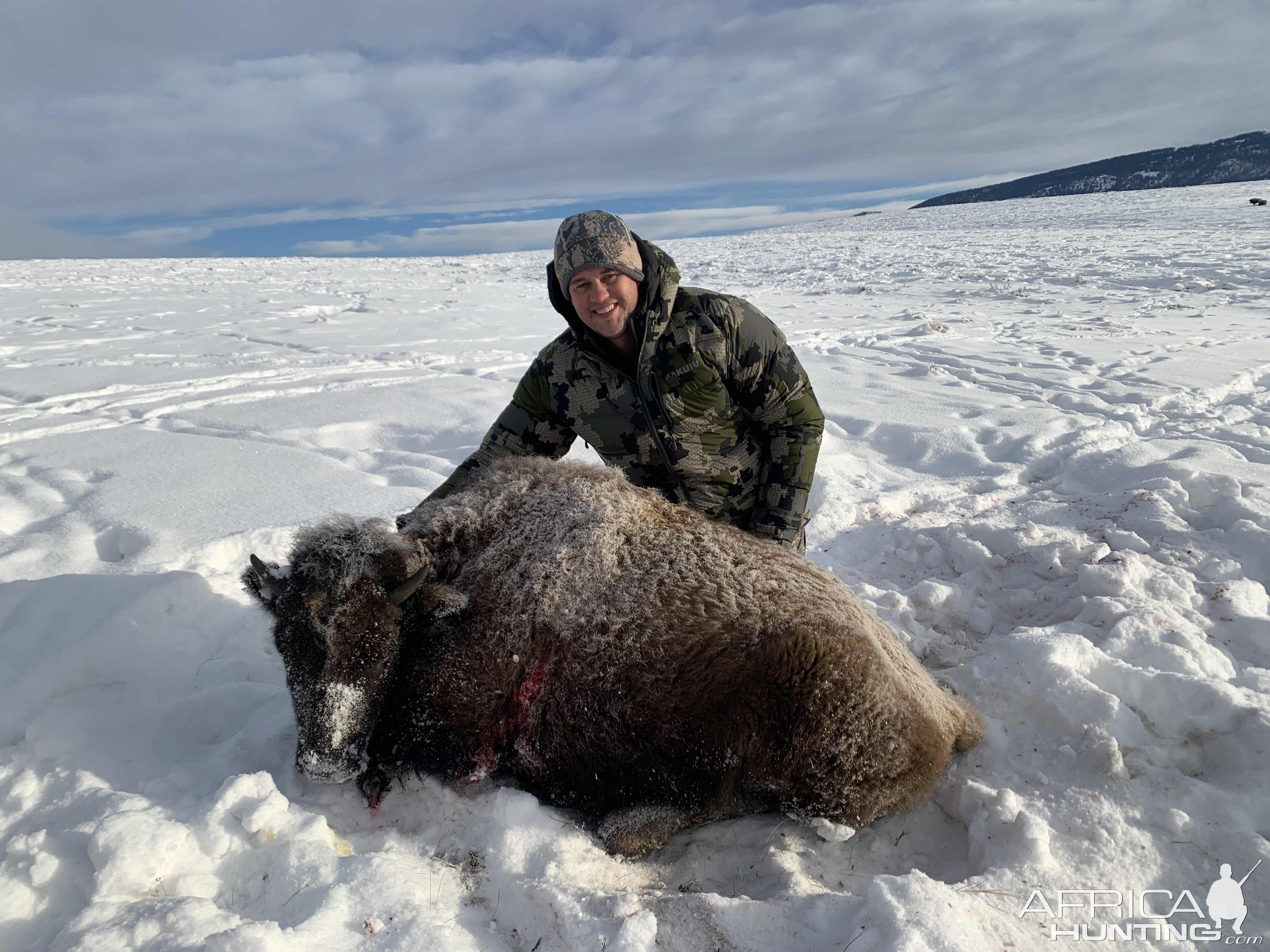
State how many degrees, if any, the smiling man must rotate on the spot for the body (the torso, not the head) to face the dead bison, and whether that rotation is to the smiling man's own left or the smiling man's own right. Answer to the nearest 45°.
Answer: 0° — they already face it

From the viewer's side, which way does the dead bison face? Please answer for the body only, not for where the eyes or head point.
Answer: to the viewer's left

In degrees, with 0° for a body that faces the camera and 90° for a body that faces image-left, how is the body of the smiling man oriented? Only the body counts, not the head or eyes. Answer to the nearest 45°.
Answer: approximately 0°

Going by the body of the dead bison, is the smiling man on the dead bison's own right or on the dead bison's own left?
on the dead bison's own right

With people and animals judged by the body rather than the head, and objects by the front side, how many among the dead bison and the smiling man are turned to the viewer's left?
1

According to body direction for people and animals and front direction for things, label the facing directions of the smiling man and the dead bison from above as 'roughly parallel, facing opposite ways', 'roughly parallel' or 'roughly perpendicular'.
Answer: roughly perpendicular
